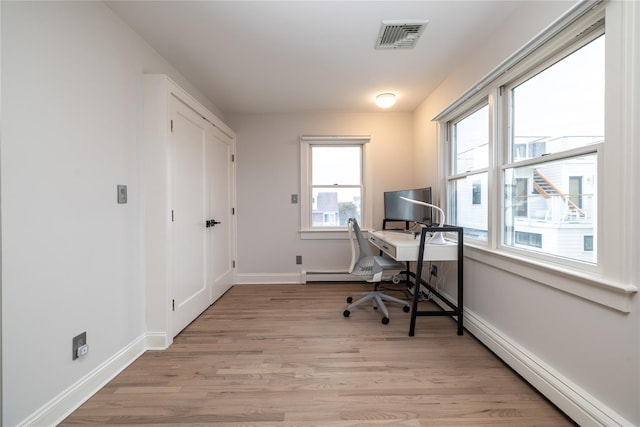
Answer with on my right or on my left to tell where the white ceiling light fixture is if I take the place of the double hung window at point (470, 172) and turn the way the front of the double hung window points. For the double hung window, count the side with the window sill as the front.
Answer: on my right

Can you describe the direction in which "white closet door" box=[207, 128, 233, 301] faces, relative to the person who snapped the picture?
facing to the right of the viewer

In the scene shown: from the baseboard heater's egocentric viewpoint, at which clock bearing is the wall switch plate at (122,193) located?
The wall switch plate is roughly at 1 o'clock from the baseboard heater.

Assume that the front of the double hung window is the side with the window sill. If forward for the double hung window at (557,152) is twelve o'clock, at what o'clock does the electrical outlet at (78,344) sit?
The electrical outlet is roughly at 12 o'clock from the double hung window.

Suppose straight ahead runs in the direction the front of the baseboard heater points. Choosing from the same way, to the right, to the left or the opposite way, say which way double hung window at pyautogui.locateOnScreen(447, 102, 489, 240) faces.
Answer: to the right
